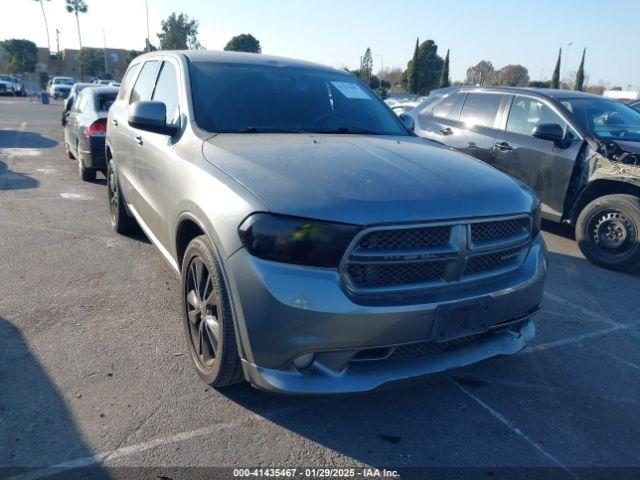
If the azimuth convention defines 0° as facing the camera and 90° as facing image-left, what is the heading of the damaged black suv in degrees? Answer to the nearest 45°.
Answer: approximately 315°

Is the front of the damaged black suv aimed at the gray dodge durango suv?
no

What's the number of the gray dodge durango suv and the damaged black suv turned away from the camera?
0

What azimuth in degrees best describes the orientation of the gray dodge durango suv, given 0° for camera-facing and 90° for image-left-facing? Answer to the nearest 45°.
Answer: approximately 315°

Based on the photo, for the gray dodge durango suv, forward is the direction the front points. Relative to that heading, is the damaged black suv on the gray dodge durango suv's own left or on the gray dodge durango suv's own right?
on the gray dodge durango suv's own left
